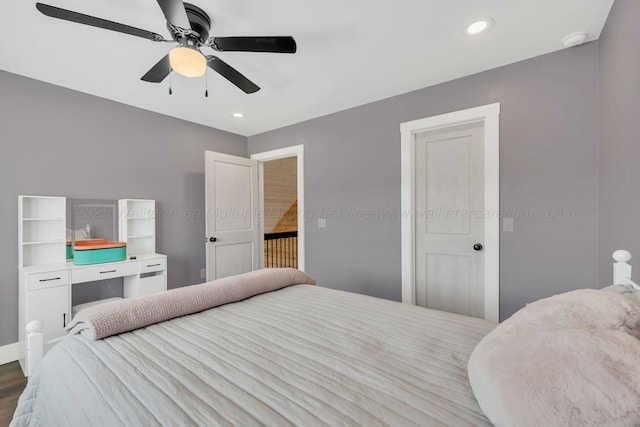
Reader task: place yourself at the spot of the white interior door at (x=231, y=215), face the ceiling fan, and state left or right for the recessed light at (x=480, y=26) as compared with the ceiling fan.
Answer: left

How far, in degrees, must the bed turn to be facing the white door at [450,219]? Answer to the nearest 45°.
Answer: approximately 90° to its right

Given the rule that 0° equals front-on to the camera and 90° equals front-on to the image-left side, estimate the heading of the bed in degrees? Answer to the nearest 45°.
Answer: approximately 135°

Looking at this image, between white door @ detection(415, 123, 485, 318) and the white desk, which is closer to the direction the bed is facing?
the white desk

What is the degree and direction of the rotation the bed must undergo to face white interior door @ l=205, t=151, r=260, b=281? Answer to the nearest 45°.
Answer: approximately 45° to its right
